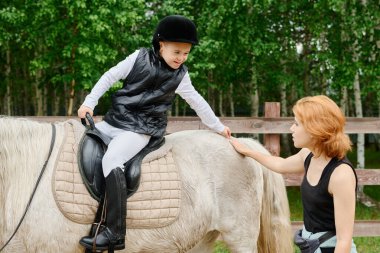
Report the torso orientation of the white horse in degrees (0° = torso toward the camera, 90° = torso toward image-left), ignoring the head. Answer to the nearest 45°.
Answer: approximately 90°

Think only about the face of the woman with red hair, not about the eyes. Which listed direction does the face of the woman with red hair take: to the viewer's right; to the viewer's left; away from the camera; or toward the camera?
to the viewer's left

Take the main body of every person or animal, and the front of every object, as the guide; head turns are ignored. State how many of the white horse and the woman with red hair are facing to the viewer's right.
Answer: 0

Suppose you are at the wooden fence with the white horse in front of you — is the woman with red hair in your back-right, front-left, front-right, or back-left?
front-left

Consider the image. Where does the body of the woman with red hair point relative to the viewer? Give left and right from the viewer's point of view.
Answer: facing the viewer and to the left of the viewer

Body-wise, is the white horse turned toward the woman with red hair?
no

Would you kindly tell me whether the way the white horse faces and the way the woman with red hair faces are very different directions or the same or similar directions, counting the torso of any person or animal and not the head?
same or similar directions

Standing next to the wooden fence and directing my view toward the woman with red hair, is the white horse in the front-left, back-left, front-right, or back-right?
front-right

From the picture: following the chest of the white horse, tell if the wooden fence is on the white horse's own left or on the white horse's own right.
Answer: on the white horse's own right
